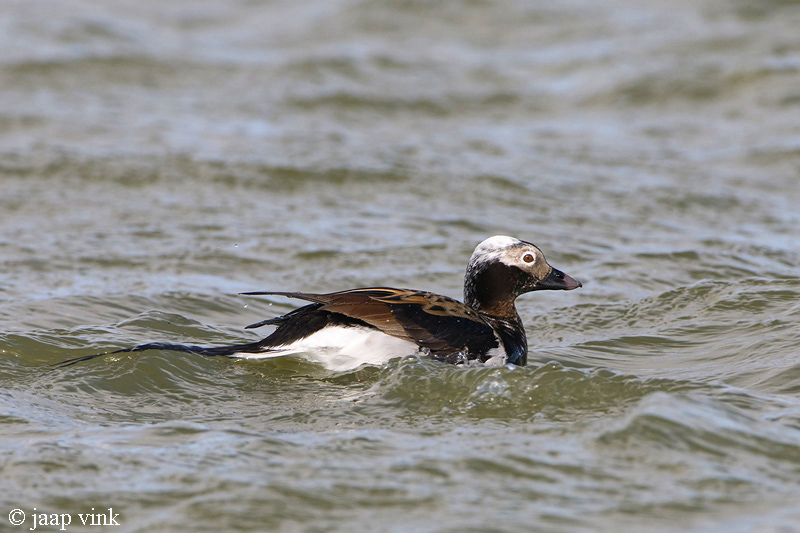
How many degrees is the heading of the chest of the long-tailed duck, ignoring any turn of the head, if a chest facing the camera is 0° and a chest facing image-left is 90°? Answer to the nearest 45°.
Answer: approximately 270°
